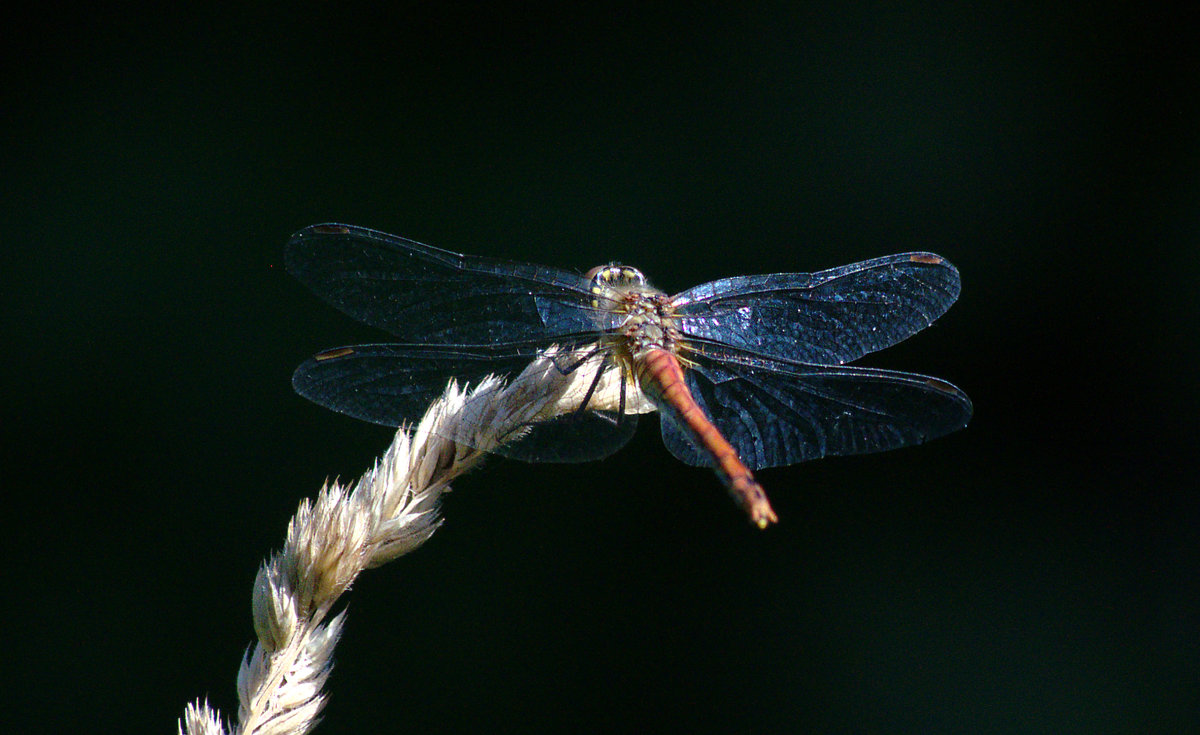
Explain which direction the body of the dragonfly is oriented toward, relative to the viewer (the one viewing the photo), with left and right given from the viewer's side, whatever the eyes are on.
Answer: facing away from the viewer and to the left of the viewer
